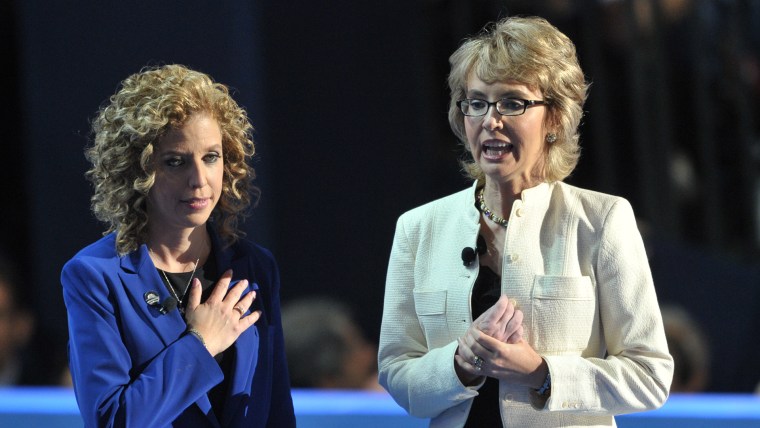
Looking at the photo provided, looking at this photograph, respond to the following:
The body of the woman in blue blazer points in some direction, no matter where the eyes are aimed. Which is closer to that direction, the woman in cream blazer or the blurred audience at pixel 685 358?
the woman in cream blazer

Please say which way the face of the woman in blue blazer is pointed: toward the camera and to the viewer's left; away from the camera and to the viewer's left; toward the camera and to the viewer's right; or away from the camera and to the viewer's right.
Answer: toward the camera and to the viewer's right

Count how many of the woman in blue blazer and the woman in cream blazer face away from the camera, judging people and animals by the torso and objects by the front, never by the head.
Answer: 0

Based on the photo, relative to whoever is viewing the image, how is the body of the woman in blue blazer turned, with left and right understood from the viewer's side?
facing the viewer and to the right of the viewer

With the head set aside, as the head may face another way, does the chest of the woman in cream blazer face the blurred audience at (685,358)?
no

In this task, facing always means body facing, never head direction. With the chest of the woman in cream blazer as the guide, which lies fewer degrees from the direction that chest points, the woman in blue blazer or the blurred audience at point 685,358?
the woman in blue blazer

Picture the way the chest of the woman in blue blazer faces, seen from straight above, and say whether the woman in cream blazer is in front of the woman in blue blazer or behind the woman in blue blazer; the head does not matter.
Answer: in front

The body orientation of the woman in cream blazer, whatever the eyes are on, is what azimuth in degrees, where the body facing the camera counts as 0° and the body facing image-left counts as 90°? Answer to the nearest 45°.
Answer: approximately 45°

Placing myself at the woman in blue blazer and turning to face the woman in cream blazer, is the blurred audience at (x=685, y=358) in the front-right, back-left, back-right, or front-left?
front-left

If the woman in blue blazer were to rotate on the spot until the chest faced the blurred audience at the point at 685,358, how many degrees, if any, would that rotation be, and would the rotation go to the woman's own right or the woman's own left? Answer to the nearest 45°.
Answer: approximately 90° to the woman's own left
